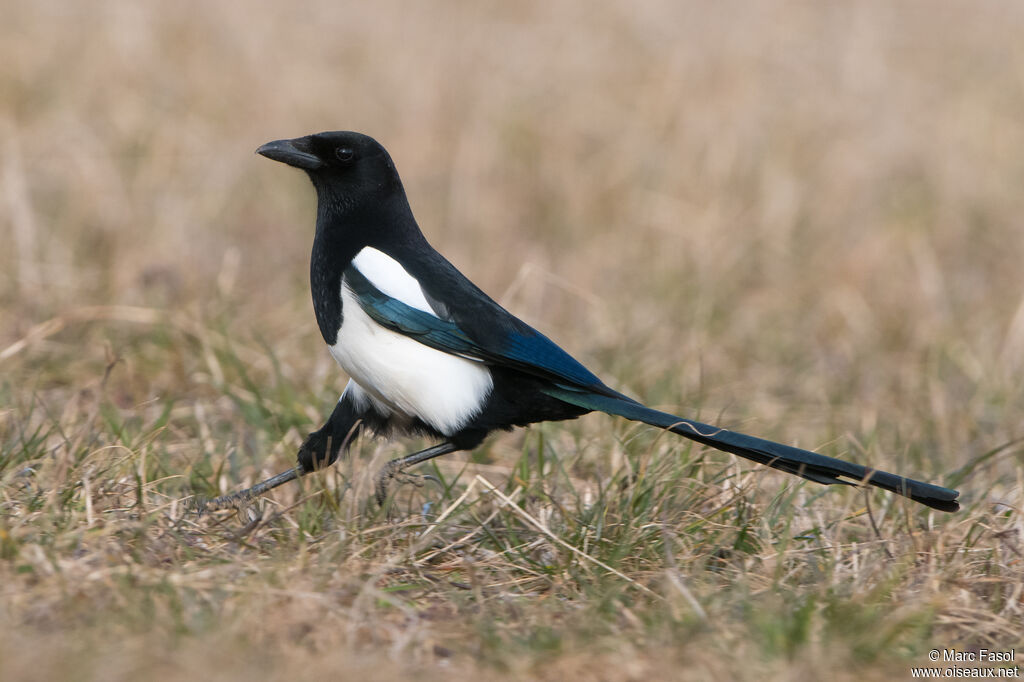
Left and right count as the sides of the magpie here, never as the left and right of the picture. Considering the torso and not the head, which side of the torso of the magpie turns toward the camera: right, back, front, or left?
left
